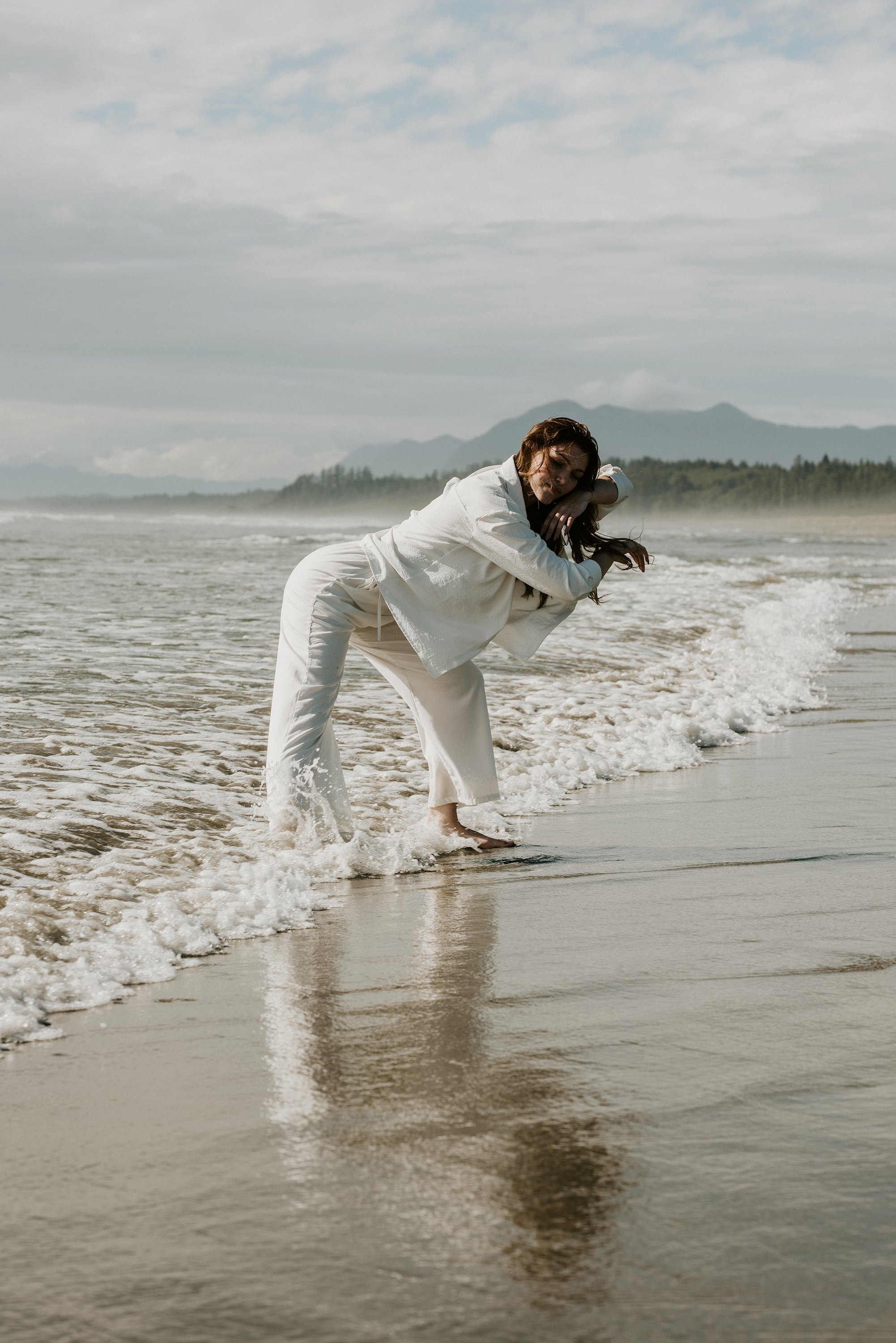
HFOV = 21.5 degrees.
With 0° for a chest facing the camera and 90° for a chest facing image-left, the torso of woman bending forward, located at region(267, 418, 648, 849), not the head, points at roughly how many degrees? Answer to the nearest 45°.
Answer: approximately 270°
